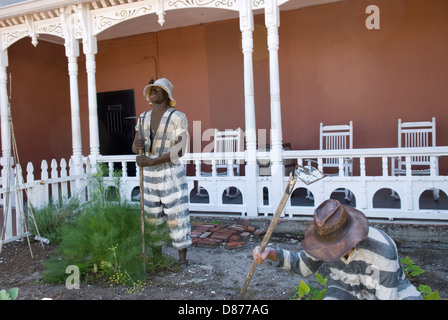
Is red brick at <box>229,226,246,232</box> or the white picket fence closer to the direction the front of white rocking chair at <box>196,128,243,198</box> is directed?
the white picket fence

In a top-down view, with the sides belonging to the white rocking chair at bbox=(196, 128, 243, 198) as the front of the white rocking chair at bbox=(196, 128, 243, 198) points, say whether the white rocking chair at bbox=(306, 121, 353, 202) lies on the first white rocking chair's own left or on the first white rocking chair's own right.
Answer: on the first white rocking chair's own left

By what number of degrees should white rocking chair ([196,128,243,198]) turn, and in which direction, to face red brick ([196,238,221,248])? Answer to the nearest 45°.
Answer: approximately 45° to its left

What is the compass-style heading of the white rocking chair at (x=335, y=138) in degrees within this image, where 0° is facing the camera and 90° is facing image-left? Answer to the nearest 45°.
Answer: approximately 45°

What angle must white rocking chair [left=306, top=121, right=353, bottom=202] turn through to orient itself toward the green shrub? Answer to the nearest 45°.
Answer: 0° — it already faces it

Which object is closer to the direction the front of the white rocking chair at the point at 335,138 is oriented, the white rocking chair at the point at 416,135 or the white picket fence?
the white picket fence

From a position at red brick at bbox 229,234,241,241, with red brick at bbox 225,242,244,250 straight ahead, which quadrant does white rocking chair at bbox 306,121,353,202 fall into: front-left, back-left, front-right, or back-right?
back-left

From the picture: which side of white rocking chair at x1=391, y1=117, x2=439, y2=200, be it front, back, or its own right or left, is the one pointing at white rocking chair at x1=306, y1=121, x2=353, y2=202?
right

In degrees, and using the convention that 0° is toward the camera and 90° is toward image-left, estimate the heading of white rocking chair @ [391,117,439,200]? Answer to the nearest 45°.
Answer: approximately 0°
